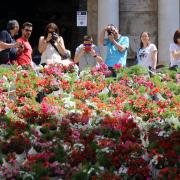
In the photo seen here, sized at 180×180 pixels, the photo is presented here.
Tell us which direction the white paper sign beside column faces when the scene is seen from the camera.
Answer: facing the viewer

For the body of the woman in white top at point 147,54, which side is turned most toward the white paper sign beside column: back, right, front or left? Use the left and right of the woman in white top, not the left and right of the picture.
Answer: right

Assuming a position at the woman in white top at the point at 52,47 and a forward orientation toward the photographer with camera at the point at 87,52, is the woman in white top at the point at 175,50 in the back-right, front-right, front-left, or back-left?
front-right

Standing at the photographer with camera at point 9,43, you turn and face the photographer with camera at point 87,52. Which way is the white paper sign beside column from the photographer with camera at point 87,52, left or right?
left

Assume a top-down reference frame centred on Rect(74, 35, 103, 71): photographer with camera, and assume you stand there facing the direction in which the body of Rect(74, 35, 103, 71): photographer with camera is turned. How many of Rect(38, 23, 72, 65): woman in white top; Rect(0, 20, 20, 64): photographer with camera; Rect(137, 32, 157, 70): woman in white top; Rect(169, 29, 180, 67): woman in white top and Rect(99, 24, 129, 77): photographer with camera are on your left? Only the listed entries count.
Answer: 3

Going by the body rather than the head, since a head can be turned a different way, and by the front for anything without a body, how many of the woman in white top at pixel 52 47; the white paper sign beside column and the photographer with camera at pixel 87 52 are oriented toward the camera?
3

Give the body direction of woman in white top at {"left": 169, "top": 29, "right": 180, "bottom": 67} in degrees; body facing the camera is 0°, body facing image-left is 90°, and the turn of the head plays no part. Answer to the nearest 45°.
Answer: approximately 315°

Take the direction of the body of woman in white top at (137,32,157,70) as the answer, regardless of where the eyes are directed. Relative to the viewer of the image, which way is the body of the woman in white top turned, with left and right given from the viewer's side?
facing the viewer and to the left of the viewer

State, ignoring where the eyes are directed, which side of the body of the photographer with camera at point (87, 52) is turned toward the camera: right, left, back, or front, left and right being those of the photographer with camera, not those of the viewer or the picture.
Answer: front

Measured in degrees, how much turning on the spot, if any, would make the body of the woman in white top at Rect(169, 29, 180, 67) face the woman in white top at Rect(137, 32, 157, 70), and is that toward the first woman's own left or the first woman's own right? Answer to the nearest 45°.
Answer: approximately 135° to the first woman's own right

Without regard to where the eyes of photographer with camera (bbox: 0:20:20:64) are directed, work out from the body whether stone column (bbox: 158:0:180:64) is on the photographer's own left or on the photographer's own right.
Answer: on the photographer's own left
